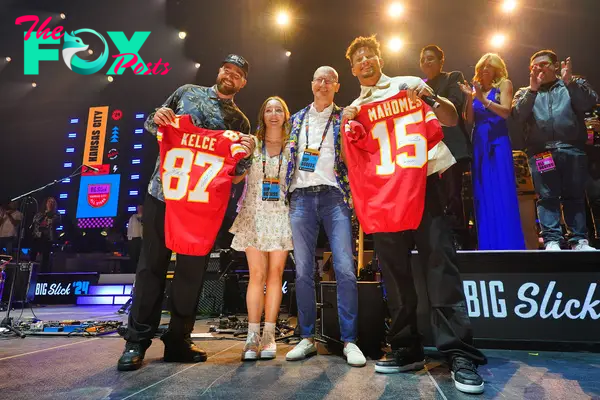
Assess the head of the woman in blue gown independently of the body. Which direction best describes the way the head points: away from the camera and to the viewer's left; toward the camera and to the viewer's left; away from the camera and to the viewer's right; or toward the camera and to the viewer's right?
toward the camera and to the viewer's left

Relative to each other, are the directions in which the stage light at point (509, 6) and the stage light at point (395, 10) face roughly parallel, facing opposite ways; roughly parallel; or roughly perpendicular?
roughly parallel

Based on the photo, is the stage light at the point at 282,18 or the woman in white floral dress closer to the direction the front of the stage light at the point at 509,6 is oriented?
the woman in white floral dress

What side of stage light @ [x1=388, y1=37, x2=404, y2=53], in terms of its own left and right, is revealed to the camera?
front

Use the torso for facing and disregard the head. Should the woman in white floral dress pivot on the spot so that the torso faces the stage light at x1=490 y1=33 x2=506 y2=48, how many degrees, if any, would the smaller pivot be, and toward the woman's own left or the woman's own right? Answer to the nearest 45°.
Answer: approximately 135° to the woman's own left

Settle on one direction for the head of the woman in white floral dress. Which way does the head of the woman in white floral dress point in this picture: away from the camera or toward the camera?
toward the camera

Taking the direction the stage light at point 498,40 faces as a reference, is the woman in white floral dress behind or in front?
in front

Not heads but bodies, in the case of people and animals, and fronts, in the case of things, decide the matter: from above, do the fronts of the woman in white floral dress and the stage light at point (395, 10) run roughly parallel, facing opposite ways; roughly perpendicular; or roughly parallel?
roughly parallel

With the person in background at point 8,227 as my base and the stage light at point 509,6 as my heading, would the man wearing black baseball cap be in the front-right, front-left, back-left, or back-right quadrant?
front-right

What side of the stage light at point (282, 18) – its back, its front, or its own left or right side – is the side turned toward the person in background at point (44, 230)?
right

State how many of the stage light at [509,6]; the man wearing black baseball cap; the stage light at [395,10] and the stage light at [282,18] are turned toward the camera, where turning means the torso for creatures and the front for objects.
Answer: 4

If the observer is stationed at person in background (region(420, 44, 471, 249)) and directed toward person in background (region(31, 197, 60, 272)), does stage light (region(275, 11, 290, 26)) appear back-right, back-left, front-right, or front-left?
front-right

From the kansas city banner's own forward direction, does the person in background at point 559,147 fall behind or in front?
in front

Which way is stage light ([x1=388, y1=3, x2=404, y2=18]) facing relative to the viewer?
toward the camera

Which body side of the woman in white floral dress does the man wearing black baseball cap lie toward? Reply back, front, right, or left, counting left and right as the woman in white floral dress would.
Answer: right

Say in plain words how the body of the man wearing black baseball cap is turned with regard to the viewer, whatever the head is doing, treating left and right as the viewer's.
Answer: facing the viewer
